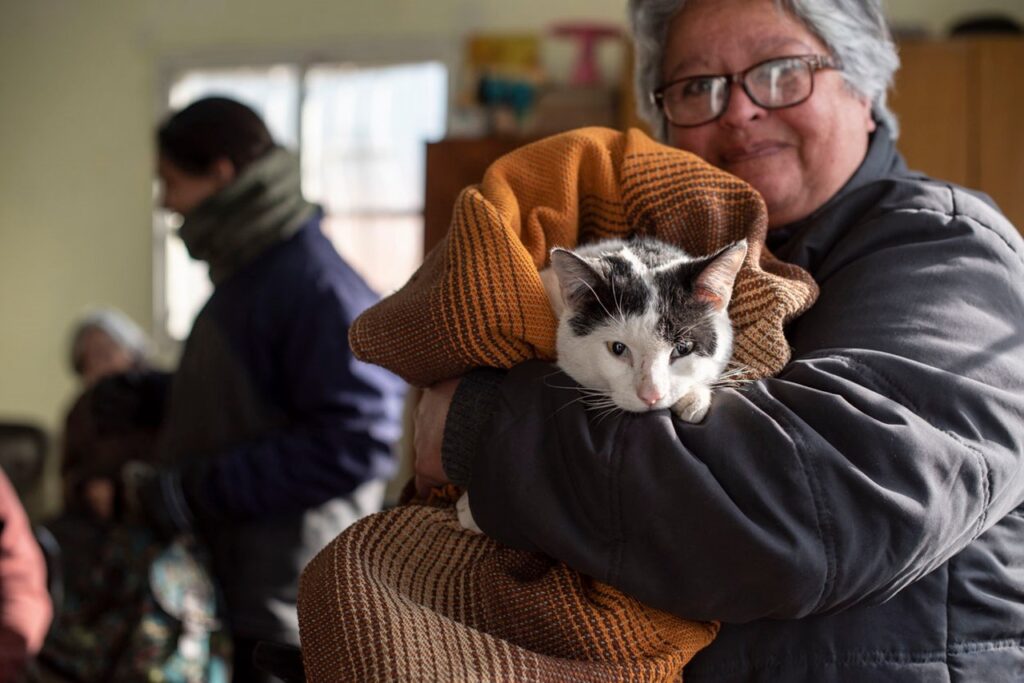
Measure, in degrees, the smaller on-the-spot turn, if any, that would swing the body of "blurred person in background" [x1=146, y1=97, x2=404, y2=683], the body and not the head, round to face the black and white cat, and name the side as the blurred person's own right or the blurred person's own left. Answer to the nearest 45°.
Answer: approximately 90° to the blurred person's own left

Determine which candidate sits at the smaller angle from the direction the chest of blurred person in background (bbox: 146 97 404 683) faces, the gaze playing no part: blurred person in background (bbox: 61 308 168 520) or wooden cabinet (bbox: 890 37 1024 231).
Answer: the blurred person in background

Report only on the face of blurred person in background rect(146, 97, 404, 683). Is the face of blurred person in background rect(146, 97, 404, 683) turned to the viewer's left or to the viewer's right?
to the viewer's left

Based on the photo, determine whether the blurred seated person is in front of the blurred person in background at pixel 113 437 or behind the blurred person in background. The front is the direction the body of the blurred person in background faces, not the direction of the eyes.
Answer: in front

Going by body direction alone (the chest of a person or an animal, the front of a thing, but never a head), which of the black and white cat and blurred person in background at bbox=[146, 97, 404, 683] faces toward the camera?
the black and white cat

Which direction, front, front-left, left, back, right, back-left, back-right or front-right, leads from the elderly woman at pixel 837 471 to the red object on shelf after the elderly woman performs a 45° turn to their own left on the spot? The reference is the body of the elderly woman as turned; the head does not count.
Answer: back

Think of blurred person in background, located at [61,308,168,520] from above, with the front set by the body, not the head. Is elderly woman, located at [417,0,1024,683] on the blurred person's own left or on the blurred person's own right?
on the blurred person's own left

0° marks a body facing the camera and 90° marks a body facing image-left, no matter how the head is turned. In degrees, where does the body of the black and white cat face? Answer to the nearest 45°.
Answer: approximately 0°

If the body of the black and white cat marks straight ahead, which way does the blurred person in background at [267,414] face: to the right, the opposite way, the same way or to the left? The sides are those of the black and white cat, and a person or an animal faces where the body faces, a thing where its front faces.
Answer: to the right

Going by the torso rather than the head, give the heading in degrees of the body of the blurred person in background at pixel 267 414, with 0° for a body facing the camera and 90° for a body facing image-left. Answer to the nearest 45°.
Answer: approximately 90°

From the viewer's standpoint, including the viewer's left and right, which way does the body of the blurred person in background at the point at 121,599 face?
facing the viewer and to the left of the viewer
